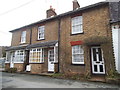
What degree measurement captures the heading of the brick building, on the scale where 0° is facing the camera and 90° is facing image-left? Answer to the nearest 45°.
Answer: approximately 45°
